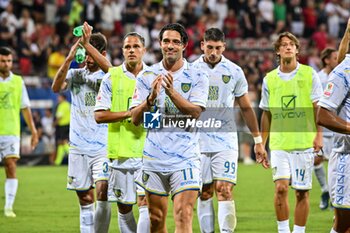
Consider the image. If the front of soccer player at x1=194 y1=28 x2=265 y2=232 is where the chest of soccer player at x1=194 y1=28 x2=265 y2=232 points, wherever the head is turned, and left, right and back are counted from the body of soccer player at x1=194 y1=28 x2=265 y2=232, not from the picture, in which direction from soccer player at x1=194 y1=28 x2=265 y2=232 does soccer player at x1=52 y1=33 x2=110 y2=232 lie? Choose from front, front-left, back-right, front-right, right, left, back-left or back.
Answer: right

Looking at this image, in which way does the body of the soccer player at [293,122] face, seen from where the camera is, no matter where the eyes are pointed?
toward the camera

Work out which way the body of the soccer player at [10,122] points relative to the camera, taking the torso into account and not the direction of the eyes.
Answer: toward the camera

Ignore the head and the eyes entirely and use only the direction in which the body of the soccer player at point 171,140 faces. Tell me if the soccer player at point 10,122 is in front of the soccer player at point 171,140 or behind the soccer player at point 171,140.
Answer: behind

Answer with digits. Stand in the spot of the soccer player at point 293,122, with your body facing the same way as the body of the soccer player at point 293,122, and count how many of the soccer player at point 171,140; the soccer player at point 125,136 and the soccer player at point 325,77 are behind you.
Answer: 1
